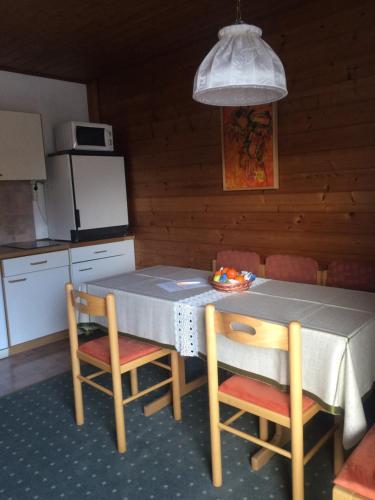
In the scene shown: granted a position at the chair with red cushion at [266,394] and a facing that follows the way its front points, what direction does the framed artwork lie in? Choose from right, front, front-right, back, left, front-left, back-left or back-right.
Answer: front-left

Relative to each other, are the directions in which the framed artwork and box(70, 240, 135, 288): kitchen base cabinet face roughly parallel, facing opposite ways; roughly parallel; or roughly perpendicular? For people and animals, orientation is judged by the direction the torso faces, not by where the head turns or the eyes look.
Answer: roughly perpendicular

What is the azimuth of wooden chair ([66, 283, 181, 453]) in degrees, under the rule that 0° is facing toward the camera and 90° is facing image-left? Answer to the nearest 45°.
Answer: approximately 225°

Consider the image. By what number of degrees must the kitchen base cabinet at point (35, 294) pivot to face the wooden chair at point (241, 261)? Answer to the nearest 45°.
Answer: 0° — it already faces it

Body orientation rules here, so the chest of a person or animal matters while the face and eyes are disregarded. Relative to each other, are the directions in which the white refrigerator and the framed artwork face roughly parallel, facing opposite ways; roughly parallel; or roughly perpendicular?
roughly perpendicular

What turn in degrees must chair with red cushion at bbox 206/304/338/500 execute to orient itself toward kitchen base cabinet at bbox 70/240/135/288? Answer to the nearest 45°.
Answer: approximately 90° to its left

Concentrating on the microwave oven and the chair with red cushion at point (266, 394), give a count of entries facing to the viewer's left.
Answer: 0

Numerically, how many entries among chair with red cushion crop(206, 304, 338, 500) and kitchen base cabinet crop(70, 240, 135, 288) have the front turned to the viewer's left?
0

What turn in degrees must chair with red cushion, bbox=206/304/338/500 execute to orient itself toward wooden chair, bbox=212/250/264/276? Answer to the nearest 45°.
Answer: approximately 45° to its left

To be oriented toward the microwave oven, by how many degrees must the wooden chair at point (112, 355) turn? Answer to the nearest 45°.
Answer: approximately 45° to its left
